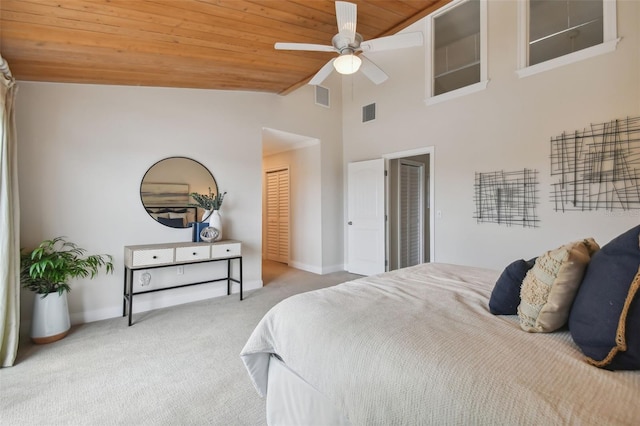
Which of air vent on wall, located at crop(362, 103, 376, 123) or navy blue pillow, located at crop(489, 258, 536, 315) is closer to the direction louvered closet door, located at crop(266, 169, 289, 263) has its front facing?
the navy blue pillow

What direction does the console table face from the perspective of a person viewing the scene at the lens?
facing the viewer and to the right of the viewer

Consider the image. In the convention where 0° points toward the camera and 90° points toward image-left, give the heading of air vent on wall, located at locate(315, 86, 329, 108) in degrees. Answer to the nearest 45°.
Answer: approximately 315°

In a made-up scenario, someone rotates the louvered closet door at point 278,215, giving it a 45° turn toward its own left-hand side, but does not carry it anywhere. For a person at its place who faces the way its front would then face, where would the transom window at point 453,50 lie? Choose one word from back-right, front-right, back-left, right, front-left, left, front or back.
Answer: front-left

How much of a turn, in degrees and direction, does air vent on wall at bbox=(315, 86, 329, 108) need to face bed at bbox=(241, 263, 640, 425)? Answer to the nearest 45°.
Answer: approximately 45° to its right

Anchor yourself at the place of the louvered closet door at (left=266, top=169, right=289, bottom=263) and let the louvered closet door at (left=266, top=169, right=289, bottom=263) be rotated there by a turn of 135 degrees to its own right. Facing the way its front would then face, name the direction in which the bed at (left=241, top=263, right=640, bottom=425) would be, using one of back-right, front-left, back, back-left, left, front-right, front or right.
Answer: back

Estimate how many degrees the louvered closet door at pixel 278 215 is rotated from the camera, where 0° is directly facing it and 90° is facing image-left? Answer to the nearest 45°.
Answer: approximately 45°
